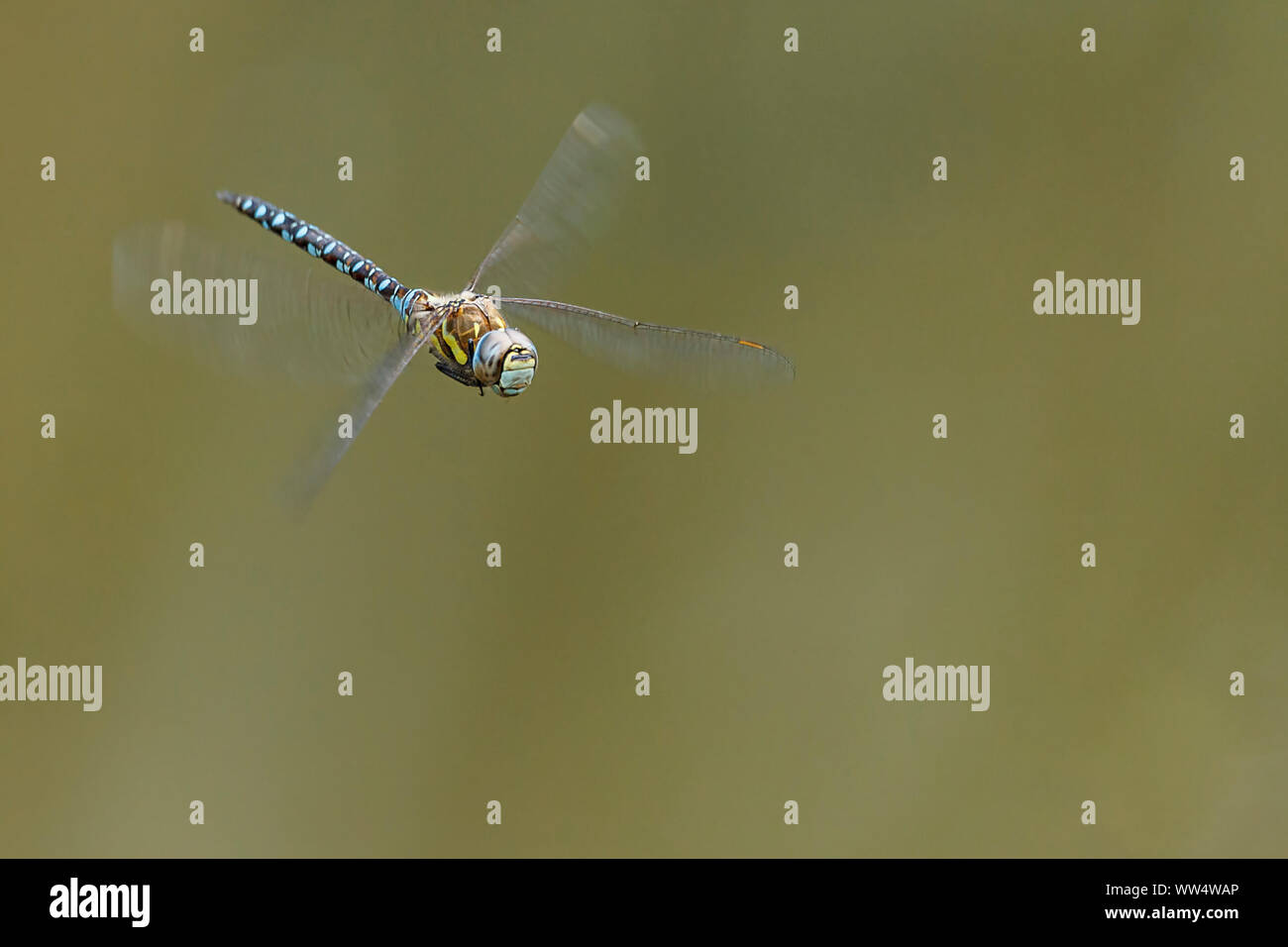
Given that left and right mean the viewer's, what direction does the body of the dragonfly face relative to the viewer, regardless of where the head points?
facing the viewer and to the right of the viewer
